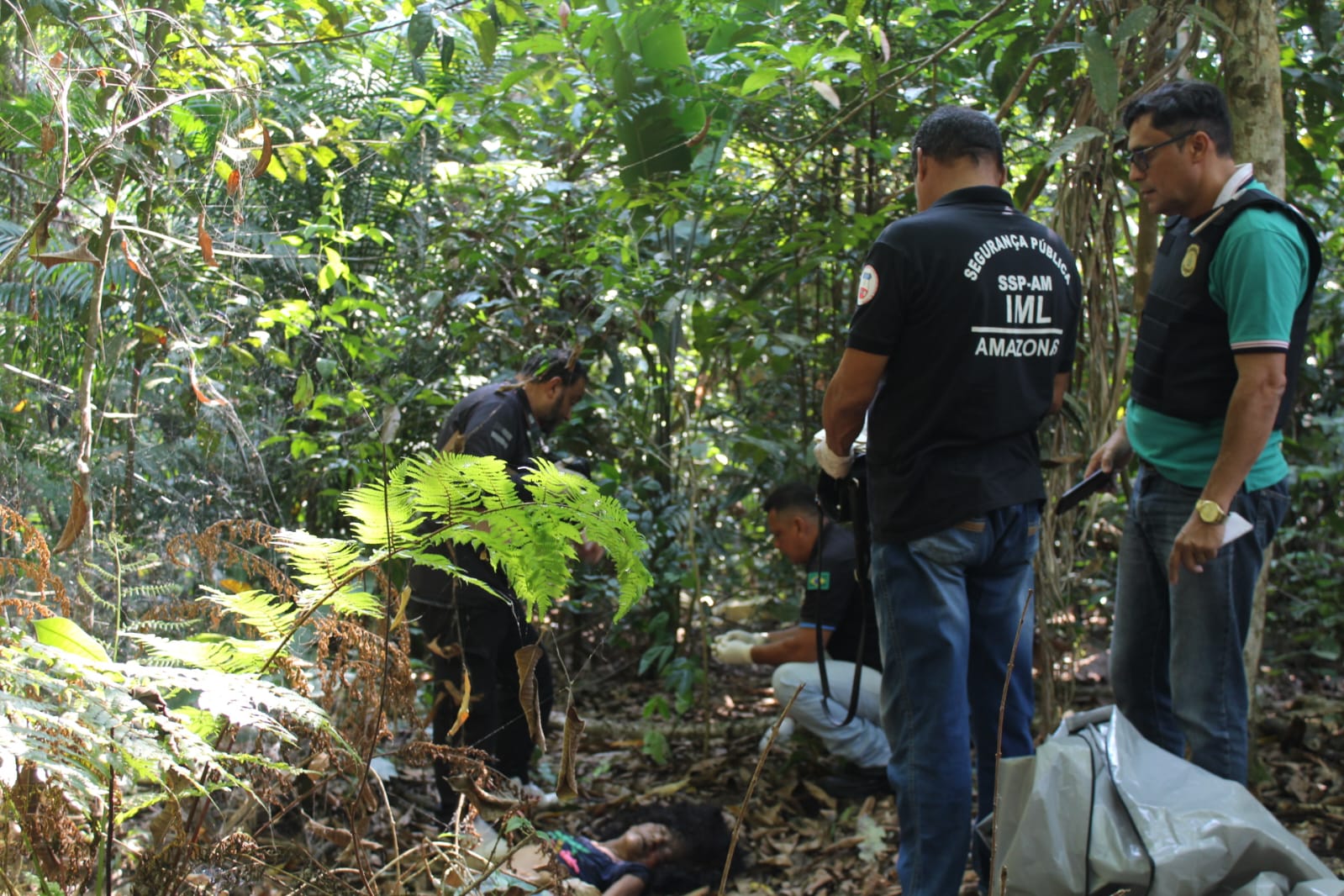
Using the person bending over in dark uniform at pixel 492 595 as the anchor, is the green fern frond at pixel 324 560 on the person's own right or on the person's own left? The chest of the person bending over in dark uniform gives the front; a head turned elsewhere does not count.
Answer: on the person's own right

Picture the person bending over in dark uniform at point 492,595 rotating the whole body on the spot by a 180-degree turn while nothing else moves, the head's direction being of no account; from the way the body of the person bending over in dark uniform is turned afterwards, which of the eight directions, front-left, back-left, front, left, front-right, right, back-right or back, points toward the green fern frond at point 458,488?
left

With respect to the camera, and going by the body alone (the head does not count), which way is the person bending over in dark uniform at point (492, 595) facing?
to the viewer's right

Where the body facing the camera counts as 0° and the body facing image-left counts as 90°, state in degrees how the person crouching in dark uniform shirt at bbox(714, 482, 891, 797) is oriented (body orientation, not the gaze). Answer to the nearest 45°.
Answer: approximately 90°

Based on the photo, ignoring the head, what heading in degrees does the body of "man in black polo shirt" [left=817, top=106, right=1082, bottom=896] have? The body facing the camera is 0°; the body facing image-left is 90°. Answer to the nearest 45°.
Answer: approximately 135°

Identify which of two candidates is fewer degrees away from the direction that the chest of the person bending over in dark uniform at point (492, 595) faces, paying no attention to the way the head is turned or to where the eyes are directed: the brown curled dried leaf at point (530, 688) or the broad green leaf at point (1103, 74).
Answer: the broad green leaf

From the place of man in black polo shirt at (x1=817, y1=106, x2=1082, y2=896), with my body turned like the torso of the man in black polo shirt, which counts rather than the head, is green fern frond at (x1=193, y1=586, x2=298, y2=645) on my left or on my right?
on my left

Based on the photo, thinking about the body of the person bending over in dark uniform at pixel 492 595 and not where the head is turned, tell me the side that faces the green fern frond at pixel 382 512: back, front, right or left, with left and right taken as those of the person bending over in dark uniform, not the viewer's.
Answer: right

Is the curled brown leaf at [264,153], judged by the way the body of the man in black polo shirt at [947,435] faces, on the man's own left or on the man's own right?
on the man's own left

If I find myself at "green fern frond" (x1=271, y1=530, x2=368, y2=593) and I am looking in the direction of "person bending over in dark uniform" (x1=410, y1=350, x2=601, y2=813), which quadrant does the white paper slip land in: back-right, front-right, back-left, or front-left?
front-right

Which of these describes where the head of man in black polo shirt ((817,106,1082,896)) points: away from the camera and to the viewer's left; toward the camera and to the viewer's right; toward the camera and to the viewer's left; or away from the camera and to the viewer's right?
away from the camera and to the viewer's left
